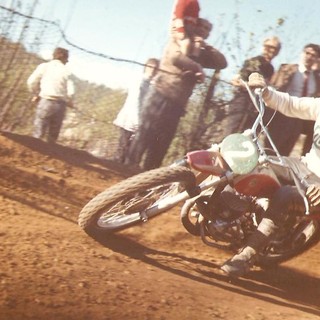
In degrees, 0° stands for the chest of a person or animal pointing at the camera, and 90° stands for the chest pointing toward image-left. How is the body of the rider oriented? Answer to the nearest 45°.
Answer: approximately 45°

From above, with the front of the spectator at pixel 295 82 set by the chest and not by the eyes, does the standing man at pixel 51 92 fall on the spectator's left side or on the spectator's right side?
on the spectator's right side

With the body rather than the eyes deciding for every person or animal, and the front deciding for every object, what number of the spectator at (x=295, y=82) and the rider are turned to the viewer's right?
0

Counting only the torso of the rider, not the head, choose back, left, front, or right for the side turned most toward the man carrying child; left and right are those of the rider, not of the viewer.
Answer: right

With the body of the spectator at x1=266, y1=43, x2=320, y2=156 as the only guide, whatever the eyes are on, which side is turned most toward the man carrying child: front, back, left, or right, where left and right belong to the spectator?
right

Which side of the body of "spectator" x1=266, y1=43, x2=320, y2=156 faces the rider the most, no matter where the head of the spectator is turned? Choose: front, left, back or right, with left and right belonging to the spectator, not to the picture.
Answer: front

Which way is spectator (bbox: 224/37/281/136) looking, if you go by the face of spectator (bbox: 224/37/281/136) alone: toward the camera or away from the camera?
toward the camera

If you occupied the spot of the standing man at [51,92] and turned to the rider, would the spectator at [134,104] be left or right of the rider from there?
left

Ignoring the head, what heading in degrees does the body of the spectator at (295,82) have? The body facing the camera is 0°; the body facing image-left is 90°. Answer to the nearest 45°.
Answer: approximately 0°

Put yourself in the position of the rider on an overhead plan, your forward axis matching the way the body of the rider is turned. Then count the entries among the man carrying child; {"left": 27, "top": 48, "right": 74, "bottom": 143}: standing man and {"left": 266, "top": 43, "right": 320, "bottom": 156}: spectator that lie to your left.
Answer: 0

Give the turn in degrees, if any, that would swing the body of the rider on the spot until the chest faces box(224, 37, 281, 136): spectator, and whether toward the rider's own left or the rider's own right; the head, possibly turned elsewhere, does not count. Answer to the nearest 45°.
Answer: approximately 135° to the rider's own right

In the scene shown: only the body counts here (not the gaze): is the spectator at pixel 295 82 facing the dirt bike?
yes
